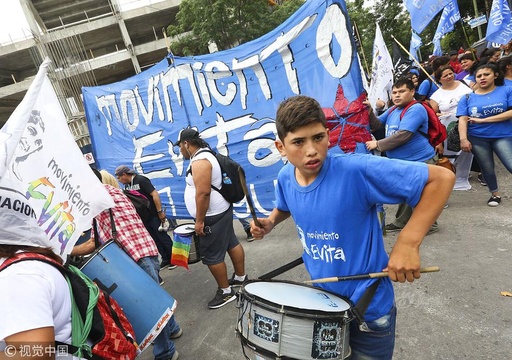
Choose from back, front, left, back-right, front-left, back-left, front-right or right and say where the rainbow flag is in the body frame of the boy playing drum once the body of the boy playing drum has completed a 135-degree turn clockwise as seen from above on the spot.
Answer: front-left

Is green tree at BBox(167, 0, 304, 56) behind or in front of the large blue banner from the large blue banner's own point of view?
behind

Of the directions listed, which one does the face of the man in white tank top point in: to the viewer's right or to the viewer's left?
to the viewer's left

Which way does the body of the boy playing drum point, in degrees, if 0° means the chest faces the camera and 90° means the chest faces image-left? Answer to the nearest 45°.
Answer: approximately 45°

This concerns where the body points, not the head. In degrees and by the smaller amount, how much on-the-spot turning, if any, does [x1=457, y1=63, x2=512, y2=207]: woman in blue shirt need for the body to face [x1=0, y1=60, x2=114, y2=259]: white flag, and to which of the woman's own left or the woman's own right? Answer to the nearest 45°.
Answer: approximately 45° to the woman's own right

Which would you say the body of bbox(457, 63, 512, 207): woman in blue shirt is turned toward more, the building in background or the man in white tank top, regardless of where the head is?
the man in white tank top

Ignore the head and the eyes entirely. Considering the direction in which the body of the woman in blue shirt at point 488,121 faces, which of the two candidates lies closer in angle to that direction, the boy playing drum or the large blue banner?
the boy playing drum

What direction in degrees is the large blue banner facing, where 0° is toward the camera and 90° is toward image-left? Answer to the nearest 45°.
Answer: approximately 45°

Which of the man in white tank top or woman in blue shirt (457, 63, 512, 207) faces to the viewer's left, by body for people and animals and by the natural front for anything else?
the man in white tank top

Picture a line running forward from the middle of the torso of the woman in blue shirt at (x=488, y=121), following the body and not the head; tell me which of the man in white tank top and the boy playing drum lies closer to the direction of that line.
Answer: the boy playing drum

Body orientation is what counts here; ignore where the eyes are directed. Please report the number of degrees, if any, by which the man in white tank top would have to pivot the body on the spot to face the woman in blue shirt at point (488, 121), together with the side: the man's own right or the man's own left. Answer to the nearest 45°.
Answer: approximately 180°

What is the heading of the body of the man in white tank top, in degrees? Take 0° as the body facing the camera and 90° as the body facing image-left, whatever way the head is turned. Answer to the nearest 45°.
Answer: approximately 90°

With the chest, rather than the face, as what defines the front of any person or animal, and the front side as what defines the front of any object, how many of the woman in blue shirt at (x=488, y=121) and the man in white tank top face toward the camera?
1

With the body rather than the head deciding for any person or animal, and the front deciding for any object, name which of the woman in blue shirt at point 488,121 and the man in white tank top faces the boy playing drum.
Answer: the woman in blue shirt
